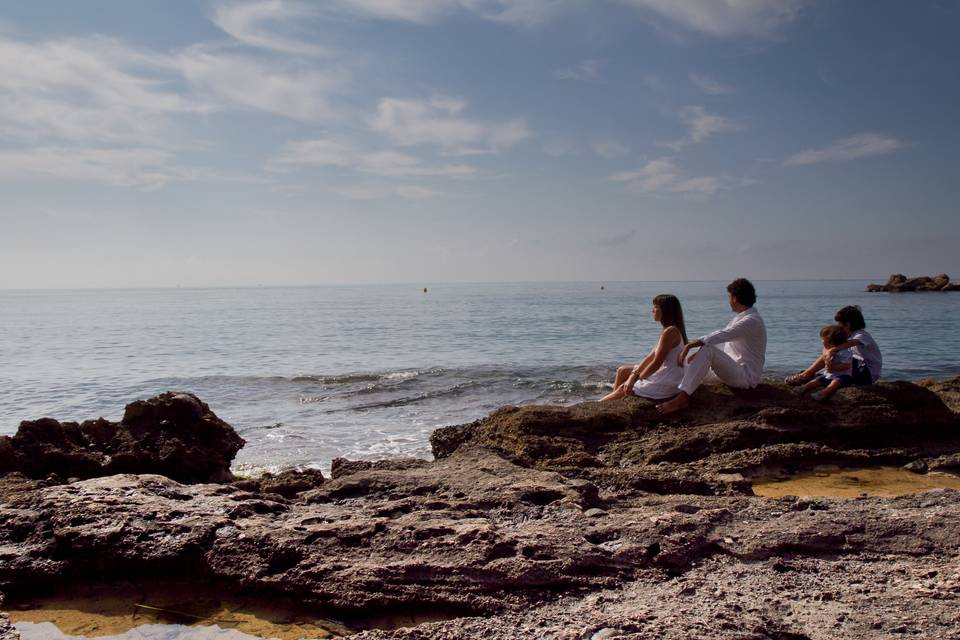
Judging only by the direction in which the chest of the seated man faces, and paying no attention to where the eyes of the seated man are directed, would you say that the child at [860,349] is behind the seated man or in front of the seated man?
behind

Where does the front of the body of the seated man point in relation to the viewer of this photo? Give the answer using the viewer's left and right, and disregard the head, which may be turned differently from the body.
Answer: facing to the left of the viewer

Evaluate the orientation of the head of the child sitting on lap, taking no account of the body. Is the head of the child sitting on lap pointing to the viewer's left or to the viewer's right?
to the viewer's left

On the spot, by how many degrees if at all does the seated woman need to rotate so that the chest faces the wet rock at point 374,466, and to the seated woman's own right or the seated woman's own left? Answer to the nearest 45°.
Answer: approximately 45° to the seated woman's own left

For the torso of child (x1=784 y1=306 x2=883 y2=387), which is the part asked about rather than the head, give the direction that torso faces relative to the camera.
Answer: to the viewer's left

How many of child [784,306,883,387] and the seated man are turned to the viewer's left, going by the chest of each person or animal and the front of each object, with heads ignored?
2

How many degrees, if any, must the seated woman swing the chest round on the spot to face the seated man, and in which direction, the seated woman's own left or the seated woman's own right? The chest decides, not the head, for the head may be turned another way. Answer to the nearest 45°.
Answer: approximately 180°

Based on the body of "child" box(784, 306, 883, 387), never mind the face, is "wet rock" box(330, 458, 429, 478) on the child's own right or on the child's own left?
on the child's own left

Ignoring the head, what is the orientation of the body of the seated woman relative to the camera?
to the viewer's left
